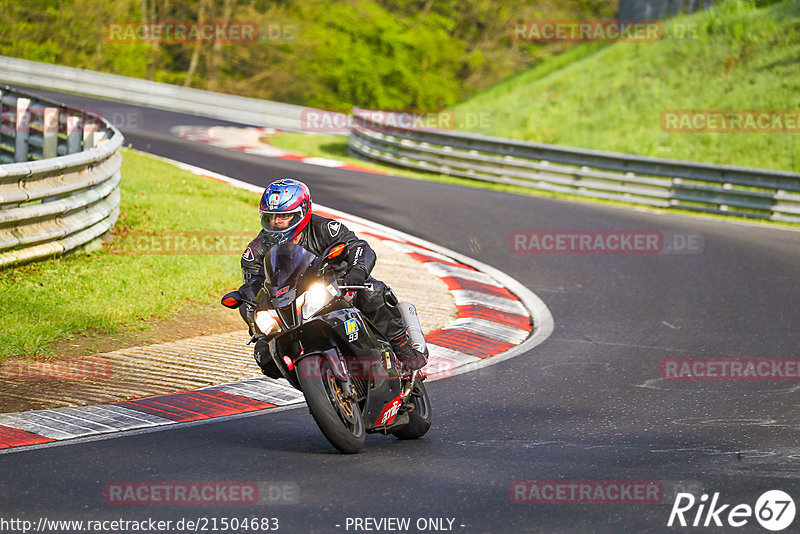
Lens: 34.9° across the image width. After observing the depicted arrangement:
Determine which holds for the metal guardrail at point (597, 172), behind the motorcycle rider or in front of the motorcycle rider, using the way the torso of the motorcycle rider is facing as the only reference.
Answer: behind

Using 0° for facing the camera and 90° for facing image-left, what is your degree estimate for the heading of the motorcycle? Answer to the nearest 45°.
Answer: approximately 45°

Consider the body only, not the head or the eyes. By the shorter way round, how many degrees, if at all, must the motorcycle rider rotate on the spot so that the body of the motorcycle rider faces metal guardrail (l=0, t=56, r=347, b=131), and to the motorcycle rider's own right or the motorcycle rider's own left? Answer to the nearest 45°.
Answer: approximately 135° to the motorcycle rider's own right

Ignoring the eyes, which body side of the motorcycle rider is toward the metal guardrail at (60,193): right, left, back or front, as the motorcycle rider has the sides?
right

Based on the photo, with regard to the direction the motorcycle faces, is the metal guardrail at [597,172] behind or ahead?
behind

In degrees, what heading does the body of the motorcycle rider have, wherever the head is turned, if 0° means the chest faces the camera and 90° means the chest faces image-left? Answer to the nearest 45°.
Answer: approximately 45°

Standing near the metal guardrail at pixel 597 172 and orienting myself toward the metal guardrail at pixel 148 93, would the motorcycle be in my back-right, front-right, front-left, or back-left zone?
back-left
